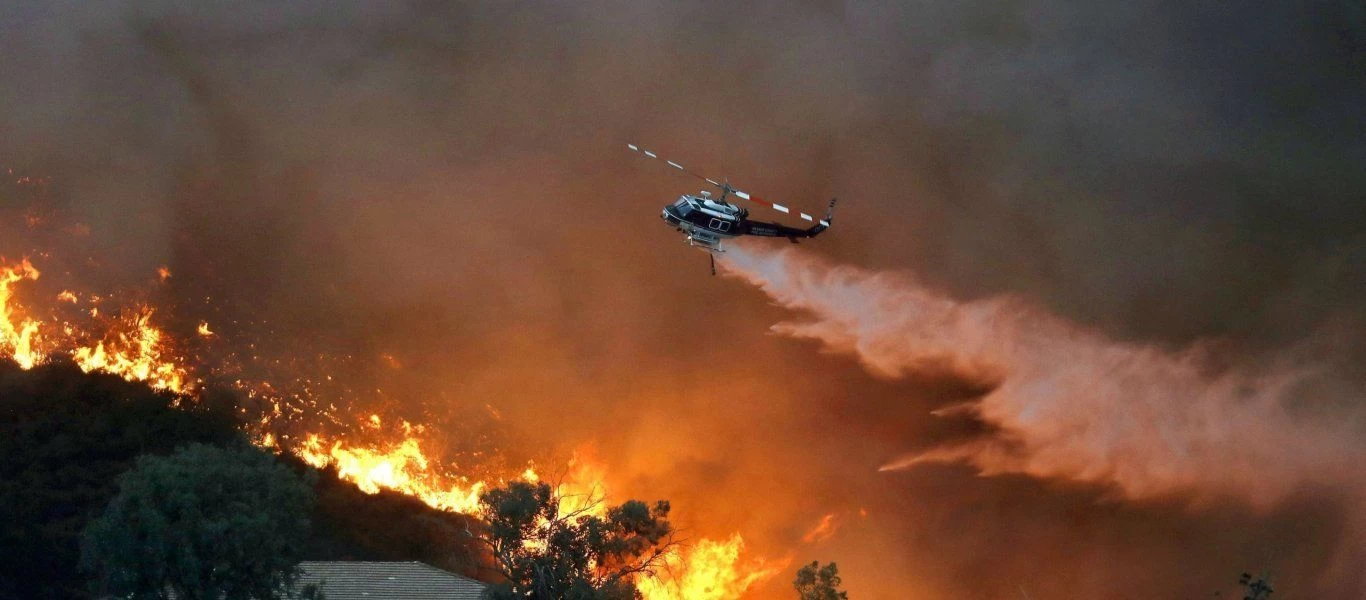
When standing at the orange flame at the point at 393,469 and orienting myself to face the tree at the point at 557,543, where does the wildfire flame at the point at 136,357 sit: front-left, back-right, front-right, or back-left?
back-right

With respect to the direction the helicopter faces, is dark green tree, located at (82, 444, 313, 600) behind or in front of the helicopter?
in front

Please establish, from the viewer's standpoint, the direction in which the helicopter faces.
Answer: facing the viewer and to the left of the viewer
